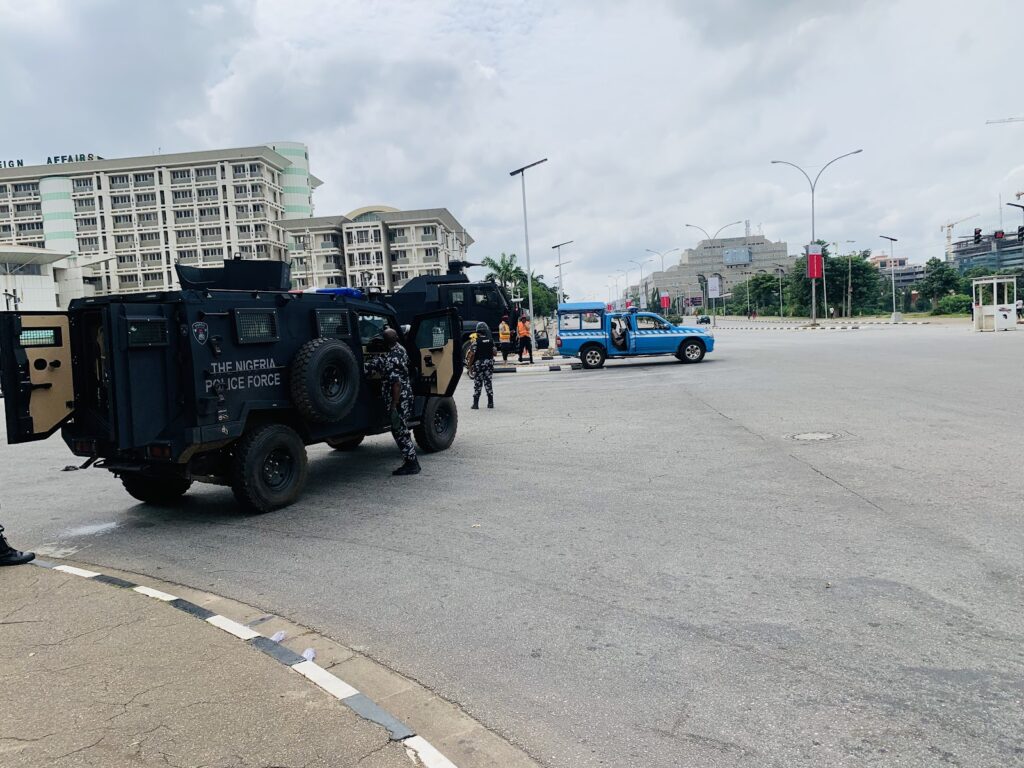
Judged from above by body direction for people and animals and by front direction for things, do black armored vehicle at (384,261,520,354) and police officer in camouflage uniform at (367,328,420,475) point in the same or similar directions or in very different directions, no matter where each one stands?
very different directions

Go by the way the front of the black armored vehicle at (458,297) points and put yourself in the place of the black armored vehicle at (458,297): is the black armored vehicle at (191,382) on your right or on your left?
on your right

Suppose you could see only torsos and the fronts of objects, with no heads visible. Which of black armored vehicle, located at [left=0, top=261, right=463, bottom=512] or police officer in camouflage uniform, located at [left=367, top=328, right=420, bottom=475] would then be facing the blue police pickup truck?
the black armored vehicle

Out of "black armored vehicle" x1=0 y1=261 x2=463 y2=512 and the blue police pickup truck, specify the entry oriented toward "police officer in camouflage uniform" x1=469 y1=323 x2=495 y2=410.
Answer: the black armored vehicle

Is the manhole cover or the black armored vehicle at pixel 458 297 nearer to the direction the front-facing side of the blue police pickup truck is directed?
the manhole cover

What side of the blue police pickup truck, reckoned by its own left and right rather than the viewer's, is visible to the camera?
right

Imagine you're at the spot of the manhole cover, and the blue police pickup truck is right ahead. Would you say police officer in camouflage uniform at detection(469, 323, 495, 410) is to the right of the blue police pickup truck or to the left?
left

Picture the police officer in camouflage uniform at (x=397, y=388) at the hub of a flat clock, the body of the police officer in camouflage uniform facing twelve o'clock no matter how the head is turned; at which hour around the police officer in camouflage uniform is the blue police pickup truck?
The blue police pickup truck is roughly at 4 o'clock from the police officer in camouflage uniform.

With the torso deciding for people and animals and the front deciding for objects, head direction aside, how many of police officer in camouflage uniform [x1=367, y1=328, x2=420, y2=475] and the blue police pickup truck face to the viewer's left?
1

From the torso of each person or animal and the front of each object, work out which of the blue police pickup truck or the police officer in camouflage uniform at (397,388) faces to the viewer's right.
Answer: the blue police pickup truck

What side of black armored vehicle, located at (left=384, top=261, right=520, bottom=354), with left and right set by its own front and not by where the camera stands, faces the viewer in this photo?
right

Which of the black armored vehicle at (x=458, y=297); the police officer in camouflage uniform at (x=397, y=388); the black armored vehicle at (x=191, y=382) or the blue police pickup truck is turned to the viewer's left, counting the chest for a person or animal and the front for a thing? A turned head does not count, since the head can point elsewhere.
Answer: the police officer in camouflage uniform

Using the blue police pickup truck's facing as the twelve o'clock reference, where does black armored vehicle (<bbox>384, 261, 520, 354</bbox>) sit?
The black armored vehicle is roughly at 6 o'clock from the blue police pickup truck.

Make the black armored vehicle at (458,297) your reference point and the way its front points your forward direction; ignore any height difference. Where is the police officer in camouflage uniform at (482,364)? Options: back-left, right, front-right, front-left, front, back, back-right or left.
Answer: right
